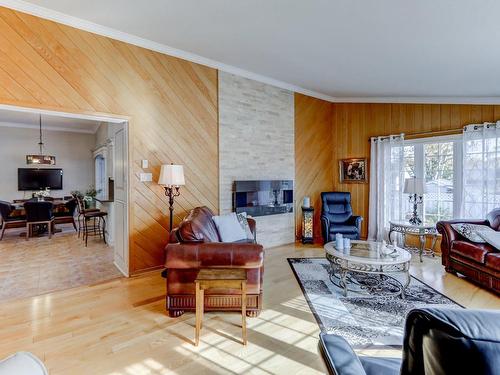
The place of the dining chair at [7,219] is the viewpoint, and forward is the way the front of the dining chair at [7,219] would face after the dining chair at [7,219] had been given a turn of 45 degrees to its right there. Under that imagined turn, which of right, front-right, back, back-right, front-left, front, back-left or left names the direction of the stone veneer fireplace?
front

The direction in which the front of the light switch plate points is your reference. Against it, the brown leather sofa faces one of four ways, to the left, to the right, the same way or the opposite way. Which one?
to the right

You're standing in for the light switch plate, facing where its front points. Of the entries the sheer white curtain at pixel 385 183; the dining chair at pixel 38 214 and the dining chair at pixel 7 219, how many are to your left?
1

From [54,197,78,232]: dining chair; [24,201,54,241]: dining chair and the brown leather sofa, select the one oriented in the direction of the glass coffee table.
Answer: the brown leather sofa

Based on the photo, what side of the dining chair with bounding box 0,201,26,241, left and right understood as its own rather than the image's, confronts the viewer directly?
right

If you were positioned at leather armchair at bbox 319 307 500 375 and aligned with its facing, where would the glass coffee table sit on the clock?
The glass coffee table is roughly at 1 o'clock from the leather armchair.

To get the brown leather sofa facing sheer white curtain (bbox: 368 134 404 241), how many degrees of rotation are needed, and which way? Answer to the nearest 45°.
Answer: approximately 90° to its right

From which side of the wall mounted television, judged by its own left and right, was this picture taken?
front

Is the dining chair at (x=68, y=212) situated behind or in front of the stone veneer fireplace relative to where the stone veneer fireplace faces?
behind

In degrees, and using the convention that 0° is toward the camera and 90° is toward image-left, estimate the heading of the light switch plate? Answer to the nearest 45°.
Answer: approximately 0°

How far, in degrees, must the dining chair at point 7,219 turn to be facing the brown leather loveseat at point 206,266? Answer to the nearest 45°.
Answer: approximately 90° to its right

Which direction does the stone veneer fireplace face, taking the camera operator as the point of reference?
facing the viewer and to the right of the viewer

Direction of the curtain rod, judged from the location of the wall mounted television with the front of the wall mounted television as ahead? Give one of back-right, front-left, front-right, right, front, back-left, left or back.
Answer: front-left

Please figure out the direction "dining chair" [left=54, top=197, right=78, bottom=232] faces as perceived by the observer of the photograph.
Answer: facing to the left of the viewer

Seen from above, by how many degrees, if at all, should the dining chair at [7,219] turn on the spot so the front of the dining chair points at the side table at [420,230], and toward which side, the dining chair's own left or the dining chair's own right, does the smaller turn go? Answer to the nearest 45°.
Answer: approximately 45° to the dining chair's own right

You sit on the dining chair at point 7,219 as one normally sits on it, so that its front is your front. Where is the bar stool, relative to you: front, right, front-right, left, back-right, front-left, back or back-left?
front-right

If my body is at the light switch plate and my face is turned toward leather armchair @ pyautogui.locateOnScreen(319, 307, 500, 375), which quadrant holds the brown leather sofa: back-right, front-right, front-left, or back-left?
front-left

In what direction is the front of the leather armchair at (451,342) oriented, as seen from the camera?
facing away from the viewer and to the left of the viewer
